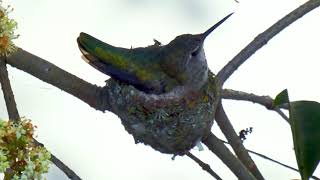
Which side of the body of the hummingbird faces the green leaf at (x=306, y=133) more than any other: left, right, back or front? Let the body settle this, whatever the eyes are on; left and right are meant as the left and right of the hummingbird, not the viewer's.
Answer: front

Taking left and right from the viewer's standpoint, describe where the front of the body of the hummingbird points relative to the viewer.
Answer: facing to the right of the viewer
